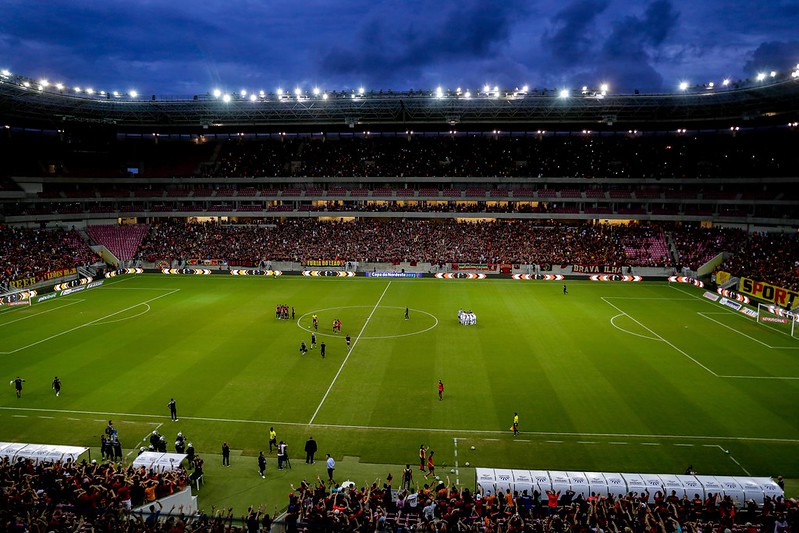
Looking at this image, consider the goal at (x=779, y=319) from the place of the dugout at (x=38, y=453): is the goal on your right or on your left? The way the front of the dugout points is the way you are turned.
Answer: on your right

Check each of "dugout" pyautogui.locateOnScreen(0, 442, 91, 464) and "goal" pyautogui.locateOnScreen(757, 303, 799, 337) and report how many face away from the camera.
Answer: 1

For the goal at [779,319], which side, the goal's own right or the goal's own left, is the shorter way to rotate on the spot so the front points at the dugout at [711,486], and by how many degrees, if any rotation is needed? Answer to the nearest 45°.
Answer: approximately 45° to the goal's own left

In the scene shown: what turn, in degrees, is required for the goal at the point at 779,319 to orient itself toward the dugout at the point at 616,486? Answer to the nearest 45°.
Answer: approximately 45° to its left

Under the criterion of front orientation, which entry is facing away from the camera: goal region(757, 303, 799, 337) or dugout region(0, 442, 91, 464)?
the dugout

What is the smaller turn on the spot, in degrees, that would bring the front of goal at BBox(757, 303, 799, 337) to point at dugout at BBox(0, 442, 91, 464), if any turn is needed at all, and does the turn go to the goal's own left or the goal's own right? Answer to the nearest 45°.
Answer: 0° — it already faces it

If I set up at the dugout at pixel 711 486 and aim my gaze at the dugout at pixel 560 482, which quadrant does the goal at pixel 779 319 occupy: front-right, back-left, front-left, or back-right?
back-right

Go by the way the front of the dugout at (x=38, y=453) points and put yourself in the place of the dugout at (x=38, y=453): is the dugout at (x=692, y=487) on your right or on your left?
on your right

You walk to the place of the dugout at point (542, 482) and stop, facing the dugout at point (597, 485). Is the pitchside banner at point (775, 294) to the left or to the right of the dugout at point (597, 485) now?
left

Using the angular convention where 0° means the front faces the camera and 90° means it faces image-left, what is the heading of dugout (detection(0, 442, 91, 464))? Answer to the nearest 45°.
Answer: approximately 180°

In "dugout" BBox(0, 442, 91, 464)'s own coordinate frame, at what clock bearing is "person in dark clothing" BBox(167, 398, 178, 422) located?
The person in dark clothing is roughly at 2 o'clock from the dugout.

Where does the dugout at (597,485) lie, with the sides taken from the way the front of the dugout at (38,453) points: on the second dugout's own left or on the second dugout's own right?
on the second dugout's own right
